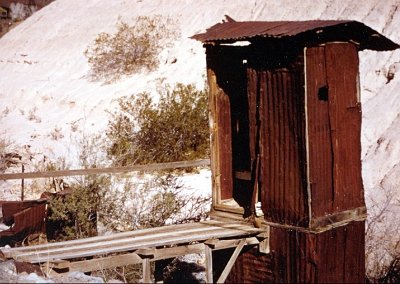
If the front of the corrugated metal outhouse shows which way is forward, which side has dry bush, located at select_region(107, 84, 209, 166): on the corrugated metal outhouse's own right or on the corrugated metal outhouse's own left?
on the corrugated metal outhouse's own right

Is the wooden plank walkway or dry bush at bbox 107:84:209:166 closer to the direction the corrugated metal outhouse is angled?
the wooden plank walkway

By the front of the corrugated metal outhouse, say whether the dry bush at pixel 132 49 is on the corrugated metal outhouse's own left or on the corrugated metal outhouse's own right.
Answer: on the corrugated metal outhouse's own right

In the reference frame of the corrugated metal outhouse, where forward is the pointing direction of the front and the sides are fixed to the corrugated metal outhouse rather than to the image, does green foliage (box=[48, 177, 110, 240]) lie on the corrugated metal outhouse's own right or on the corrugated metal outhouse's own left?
on the corrugated metal outhouse's own right

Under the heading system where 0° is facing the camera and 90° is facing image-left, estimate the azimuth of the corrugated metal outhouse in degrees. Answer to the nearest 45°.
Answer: approximately 45°

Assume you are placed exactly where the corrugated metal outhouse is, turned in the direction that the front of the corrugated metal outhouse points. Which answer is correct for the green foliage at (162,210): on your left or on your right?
on your right

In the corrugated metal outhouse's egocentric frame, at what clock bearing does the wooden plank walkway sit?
The wooden plank walkway is roughly at 1 o'clock from the corrugated metal outhouse.

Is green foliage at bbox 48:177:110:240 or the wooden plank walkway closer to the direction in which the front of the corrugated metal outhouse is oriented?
the wooden plank walkway
